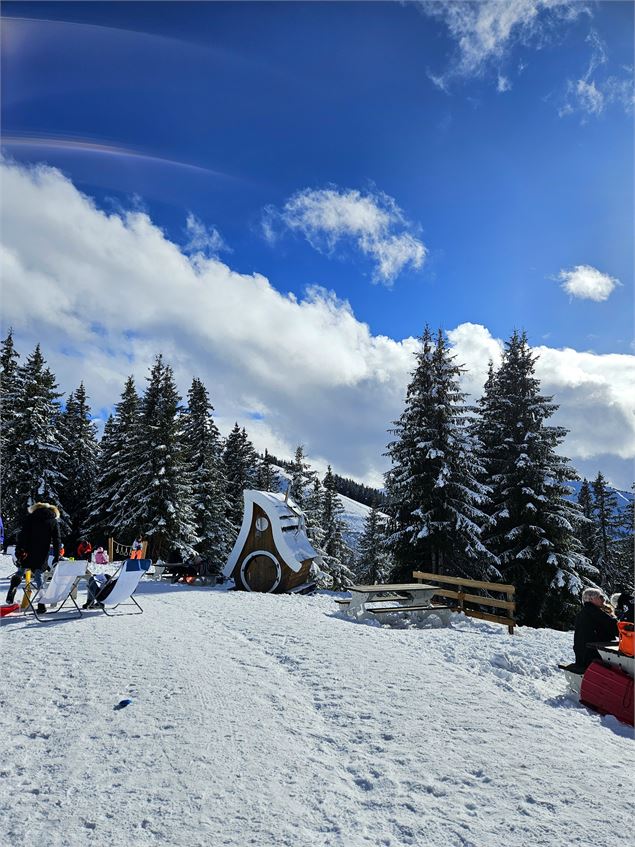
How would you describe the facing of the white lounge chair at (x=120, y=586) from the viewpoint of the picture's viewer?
facing away from the viewer and to the left of the viewer

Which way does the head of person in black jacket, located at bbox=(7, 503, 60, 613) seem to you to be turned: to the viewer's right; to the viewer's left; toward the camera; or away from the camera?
away from the camera

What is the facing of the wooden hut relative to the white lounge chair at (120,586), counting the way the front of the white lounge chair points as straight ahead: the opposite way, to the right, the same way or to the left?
to the left

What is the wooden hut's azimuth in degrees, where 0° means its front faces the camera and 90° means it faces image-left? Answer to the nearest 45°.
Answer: approximately 45°

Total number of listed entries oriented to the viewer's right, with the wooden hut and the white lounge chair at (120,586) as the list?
0

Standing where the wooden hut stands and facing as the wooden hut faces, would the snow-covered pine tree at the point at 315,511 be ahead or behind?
behind
